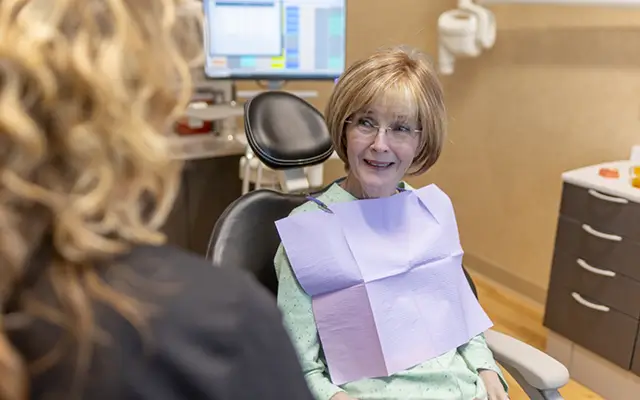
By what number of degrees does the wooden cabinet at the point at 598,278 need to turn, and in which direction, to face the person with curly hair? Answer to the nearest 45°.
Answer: approximately 45° to its left

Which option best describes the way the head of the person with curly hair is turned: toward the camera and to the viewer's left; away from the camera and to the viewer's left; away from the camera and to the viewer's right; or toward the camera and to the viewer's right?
away from the camera and to the viewer's right

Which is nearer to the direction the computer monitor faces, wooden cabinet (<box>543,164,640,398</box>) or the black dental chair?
the black dental chair

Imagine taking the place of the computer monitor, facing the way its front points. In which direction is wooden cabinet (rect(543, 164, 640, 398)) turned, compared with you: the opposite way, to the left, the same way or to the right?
to the right

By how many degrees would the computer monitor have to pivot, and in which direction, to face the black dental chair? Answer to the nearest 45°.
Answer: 0° — it already faces it

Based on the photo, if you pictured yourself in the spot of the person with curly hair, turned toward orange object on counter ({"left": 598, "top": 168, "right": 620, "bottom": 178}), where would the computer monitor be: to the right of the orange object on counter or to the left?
left

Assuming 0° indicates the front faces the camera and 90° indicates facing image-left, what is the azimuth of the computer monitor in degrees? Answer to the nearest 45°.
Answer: approximately 0°

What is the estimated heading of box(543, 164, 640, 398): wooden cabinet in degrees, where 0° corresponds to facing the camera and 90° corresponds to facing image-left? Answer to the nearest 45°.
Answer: approximately 45°
